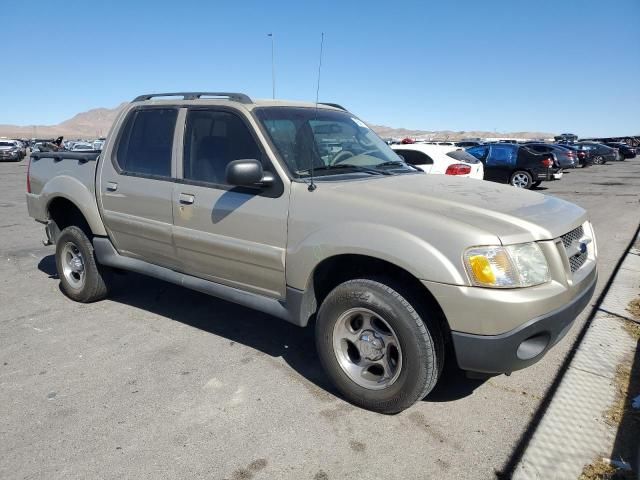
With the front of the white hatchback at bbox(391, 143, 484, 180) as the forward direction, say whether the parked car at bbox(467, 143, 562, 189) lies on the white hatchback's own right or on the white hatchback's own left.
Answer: on the white hatchback's own right

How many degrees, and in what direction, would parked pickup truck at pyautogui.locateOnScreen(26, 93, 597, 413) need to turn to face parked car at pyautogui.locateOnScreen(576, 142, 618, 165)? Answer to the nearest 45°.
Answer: approximately 90° to its left

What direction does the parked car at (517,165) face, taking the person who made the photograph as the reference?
facing away from the viewer and to the left of the viewer

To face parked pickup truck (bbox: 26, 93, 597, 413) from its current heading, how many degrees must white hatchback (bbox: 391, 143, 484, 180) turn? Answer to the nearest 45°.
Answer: approximately 135° to its left

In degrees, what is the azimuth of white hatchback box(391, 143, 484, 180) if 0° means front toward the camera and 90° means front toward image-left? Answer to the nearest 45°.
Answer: approximately 135°

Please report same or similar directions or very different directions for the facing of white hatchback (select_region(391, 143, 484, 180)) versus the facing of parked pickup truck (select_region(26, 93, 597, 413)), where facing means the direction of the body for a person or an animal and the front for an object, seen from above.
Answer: very different directions

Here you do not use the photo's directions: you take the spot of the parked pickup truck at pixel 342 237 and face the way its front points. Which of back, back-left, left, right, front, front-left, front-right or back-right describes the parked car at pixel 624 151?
left

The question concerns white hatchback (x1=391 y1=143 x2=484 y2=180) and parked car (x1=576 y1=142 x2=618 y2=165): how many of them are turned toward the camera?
0

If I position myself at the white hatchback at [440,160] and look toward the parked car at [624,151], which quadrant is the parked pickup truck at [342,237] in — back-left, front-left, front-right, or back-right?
back-right
